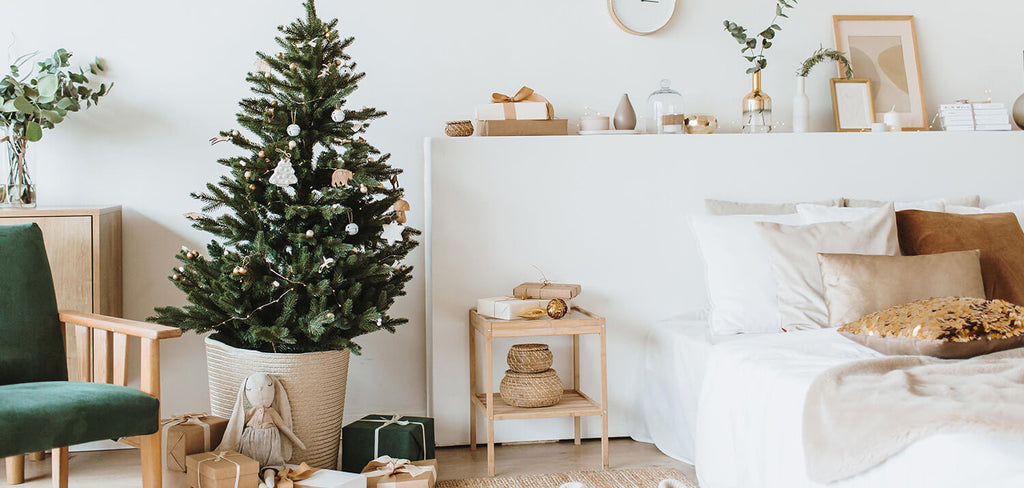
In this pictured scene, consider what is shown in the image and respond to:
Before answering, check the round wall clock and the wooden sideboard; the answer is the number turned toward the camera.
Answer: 2

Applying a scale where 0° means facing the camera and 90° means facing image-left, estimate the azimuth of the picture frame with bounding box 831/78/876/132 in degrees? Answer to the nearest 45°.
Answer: approximately 0°

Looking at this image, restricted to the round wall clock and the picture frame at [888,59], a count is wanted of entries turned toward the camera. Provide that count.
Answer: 2

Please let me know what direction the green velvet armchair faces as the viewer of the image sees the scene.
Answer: facing the viewer and to the right of the viewer

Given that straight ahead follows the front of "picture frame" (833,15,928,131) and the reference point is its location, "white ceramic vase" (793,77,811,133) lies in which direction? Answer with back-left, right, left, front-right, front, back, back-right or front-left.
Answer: front-right

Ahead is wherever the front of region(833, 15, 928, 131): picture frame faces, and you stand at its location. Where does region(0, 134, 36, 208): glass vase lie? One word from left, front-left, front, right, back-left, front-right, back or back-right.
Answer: front-right

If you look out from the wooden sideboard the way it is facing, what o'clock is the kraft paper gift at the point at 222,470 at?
The kraft paper gift is roughly at 11 o'clock from the wooden sideboard.

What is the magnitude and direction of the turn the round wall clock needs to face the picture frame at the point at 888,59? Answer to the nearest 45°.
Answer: approximately 90° to its left

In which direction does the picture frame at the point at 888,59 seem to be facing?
toward the camera

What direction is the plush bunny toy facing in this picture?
toward the camera

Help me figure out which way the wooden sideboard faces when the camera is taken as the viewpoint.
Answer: facing the viewer

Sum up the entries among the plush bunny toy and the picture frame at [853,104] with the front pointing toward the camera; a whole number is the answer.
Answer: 2
